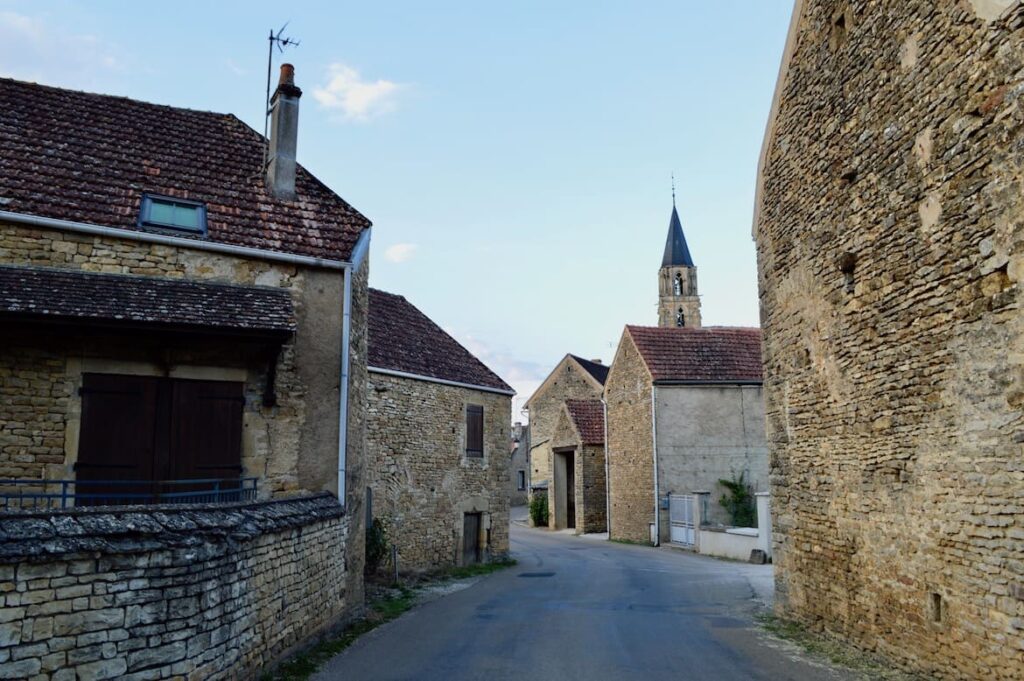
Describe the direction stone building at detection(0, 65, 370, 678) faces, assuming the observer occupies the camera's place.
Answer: facing the viewer

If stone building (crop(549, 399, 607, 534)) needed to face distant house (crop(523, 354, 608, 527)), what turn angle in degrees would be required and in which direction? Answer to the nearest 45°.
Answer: approximately 135° to its right

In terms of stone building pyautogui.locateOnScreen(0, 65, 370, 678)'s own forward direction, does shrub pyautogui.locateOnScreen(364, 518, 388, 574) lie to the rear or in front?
to the rear

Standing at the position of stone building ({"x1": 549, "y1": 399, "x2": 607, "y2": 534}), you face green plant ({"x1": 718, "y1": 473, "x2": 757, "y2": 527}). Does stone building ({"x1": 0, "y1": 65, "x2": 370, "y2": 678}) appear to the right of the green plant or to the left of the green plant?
right

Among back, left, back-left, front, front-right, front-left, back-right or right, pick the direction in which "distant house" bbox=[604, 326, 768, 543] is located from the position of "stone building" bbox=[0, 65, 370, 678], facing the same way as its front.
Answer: back-left

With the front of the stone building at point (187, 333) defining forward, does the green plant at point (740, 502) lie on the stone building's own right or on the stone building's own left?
on the stone building's own left

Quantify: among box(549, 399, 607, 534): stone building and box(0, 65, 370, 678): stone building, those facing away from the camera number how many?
0

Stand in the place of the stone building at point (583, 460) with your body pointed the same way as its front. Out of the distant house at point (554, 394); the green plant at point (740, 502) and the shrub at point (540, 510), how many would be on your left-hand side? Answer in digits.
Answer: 1

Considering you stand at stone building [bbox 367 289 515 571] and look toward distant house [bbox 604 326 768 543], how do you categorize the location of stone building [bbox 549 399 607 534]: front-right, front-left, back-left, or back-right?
front-left

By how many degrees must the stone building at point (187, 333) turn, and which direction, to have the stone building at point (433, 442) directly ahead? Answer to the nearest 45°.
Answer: approximately 135° to its left

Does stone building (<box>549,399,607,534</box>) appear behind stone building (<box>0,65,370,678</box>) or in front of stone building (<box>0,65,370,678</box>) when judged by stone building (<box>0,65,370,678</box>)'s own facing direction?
behind

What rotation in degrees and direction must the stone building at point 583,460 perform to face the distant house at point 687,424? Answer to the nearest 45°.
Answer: approximately 90° to its left

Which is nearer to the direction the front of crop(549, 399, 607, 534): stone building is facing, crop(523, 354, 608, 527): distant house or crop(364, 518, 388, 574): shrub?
the shrub
